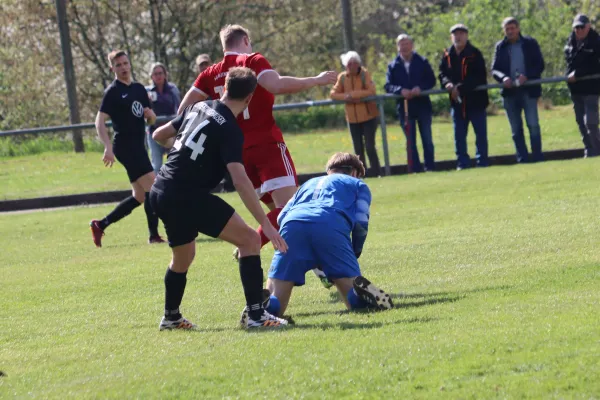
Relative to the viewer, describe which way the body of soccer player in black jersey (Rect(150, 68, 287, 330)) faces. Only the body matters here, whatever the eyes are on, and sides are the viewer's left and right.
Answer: facing away from the viewer and to the right of the viewer

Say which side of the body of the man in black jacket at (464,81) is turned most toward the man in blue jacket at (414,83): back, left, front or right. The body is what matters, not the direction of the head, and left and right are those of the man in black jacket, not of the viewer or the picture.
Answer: right

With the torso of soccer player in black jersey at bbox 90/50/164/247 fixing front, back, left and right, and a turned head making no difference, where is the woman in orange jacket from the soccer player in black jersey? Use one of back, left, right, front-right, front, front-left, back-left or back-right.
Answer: left

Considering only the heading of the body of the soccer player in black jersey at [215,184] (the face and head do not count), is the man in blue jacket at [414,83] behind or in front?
in front

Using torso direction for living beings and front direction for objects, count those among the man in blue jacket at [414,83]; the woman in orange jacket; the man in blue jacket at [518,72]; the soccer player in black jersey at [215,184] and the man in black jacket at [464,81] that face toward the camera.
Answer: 4

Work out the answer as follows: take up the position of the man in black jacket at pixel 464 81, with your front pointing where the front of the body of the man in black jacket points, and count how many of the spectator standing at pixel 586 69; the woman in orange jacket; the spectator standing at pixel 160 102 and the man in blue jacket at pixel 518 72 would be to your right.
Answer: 2

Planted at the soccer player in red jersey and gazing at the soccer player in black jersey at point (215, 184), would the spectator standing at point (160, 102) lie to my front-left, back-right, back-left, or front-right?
back-right

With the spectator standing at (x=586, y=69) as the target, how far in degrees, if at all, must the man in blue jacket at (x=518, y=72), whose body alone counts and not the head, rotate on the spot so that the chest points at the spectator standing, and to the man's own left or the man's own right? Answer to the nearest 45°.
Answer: approximately 90° to the man's own left

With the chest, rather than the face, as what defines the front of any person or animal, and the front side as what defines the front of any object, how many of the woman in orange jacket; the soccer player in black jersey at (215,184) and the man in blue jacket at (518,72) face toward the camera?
2

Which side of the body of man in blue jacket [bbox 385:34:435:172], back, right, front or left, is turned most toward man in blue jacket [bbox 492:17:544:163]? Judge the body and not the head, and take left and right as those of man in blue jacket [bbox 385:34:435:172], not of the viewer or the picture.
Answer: left

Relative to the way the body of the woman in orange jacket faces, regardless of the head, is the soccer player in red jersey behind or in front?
in front

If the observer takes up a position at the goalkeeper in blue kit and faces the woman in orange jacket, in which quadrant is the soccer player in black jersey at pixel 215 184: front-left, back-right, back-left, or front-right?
back-left
